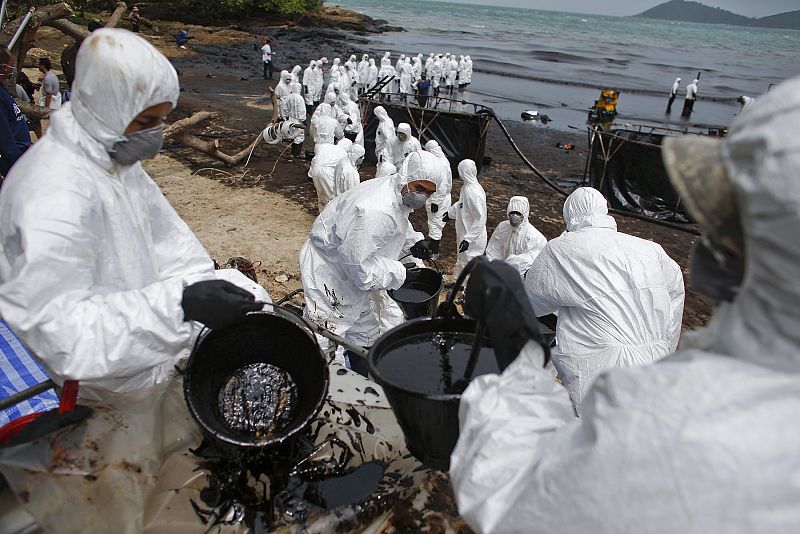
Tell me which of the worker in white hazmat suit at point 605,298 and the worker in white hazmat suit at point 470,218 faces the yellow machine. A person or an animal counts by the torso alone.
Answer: the worker in white hazmat suit at point 605,298

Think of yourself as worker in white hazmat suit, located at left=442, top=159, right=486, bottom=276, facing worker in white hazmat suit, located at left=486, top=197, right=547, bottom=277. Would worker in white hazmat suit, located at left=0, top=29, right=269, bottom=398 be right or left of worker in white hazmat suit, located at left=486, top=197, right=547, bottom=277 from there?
right

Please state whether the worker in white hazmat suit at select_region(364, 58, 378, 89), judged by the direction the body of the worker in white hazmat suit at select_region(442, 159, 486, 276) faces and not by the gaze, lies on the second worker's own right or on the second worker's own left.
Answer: on the second worker's own right

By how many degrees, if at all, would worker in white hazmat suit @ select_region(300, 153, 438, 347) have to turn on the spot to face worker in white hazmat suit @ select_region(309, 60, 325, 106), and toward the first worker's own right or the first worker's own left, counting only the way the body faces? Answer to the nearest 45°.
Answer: approximately 90° to the first worker's own left

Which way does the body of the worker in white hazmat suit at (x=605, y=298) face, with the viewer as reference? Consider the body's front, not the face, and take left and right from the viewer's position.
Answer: facing away from the viewer

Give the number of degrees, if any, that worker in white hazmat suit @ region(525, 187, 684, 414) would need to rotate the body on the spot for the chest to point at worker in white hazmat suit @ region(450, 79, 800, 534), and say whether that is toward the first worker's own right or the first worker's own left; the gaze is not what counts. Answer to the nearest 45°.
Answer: approximately 180°

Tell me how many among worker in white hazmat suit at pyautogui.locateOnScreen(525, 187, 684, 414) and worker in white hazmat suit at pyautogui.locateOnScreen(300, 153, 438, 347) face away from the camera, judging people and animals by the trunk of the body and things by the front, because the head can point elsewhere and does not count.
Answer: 1

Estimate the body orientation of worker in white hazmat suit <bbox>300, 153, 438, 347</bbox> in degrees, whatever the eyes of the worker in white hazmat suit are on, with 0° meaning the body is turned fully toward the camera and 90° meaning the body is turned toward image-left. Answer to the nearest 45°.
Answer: approximately 270°

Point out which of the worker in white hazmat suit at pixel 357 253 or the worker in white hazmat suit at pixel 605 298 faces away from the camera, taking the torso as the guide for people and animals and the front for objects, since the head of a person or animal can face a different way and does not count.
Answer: the worker in white hazmat suit at pixel 605 298

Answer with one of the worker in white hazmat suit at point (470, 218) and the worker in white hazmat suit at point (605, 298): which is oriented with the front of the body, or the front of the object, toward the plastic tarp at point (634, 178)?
the worker in white hazmat suit at point (605, 298)

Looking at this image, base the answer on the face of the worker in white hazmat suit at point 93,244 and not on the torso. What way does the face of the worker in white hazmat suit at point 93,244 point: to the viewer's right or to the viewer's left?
to the viewer's right
